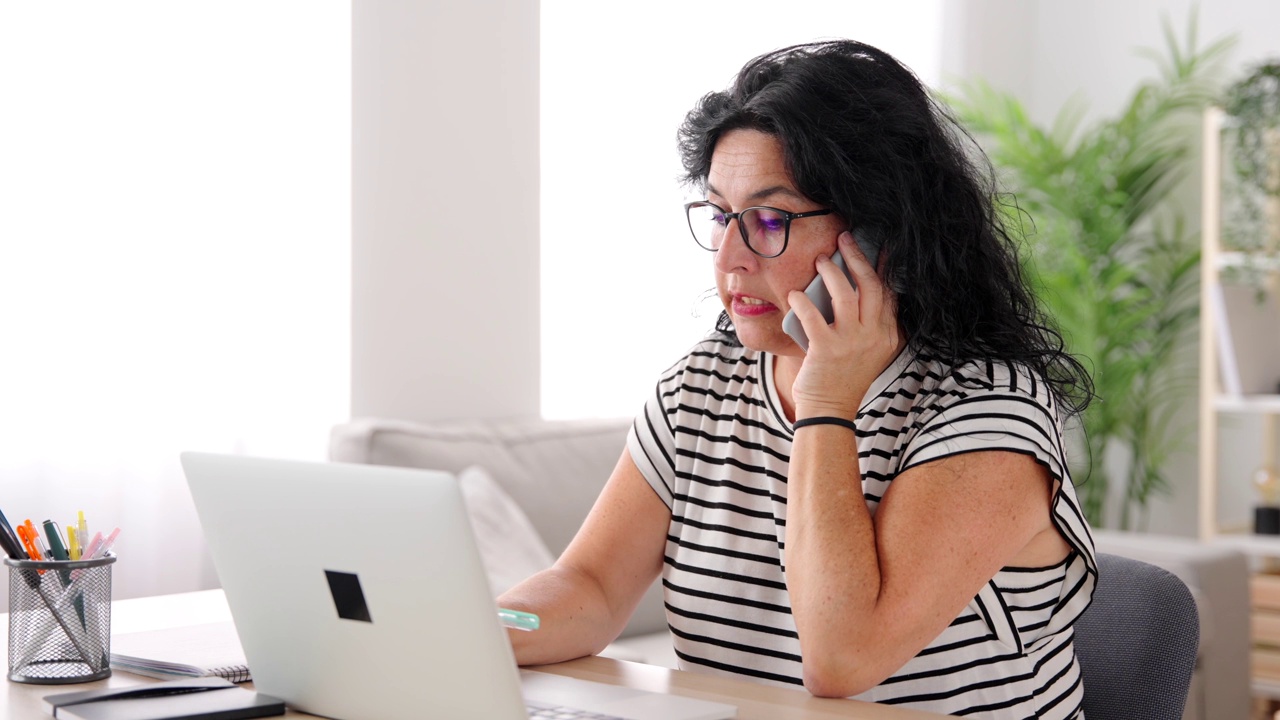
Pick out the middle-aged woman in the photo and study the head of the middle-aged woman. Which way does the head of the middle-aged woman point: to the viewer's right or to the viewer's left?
to the viewer's left

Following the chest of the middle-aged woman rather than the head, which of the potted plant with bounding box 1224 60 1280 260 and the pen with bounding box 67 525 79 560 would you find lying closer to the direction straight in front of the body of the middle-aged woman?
the pen

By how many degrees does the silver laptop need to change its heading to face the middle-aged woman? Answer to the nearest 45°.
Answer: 0° — it already faces them

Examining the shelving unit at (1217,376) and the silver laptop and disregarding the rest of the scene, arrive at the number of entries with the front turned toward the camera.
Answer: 1

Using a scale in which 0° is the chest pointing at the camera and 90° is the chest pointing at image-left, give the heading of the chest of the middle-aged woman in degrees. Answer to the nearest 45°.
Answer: approximately 45°

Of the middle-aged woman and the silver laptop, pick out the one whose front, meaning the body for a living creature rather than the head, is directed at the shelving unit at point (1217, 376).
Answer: the silver laptop

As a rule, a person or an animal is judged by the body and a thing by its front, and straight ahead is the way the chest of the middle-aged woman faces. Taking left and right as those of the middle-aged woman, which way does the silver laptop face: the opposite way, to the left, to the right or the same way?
the opposite way

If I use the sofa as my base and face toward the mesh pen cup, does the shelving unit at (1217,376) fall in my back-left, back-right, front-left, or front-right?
back-left

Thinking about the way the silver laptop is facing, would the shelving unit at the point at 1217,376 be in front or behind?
in front

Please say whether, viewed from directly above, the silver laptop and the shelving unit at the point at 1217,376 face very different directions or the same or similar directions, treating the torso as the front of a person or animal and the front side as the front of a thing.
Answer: very different directions

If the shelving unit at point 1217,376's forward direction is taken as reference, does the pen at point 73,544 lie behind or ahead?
ahead
